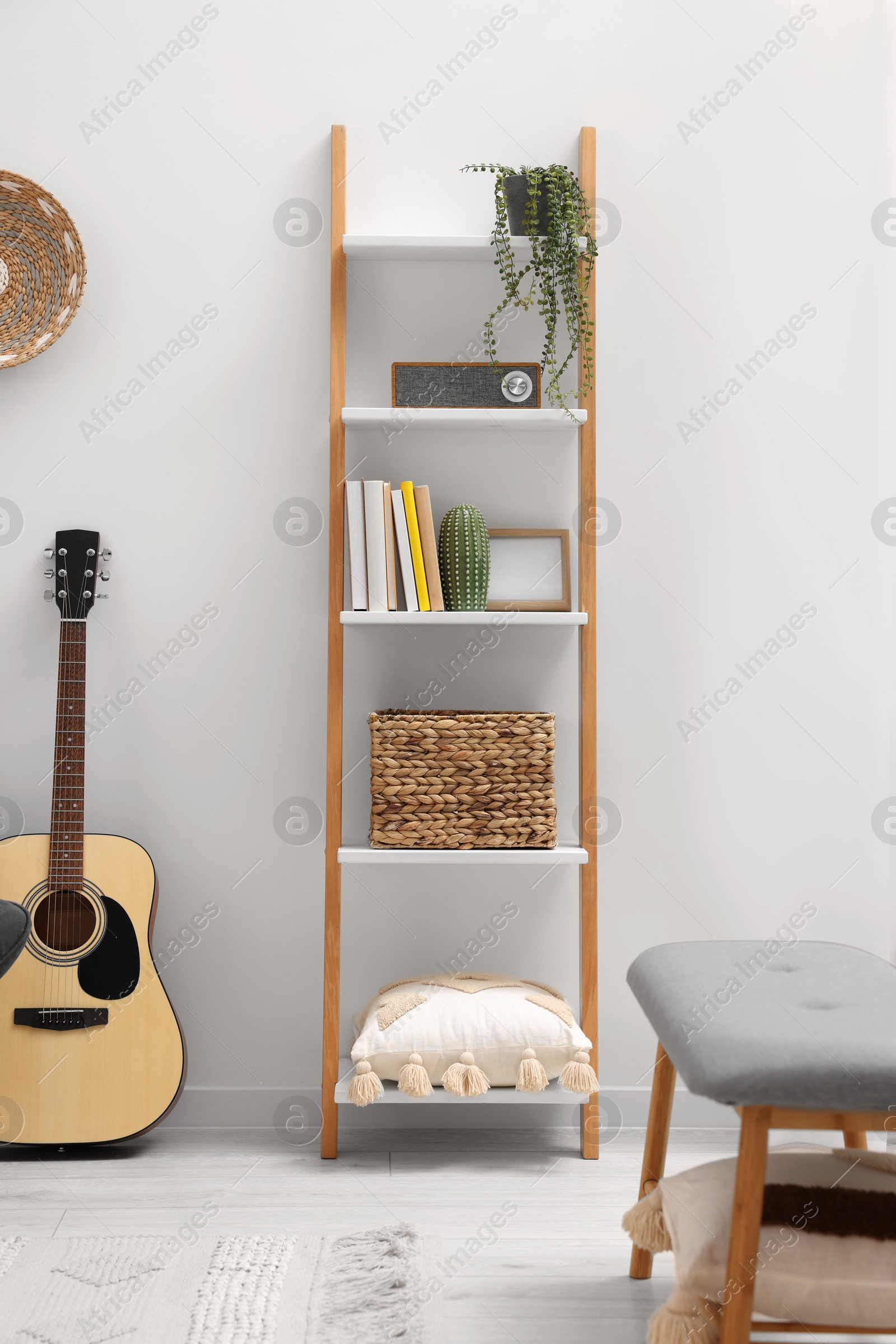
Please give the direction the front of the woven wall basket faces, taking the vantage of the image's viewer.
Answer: facing the viewer

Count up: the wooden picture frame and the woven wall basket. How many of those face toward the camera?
2

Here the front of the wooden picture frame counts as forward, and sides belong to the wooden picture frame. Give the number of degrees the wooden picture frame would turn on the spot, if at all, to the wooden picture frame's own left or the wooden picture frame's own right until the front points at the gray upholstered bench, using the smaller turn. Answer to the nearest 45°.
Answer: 0° — it already faces it

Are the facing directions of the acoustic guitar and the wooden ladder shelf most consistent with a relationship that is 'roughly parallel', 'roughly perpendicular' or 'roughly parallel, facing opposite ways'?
roughly parallel

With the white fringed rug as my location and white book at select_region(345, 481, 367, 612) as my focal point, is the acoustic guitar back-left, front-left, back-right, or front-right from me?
front-left

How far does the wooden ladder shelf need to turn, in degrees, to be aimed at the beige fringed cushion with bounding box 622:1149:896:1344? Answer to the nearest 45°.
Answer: approximately 45° to its left

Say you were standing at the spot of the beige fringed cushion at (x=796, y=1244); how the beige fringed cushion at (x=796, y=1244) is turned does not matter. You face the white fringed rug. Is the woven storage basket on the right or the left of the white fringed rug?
right

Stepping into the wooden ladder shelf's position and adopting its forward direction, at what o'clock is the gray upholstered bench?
The gray upholstered bench is roughly at 11 o'clock from the wooden ladder shelf.

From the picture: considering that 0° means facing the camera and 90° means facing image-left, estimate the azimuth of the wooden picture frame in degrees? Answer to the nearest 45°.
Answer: approximately 0°
